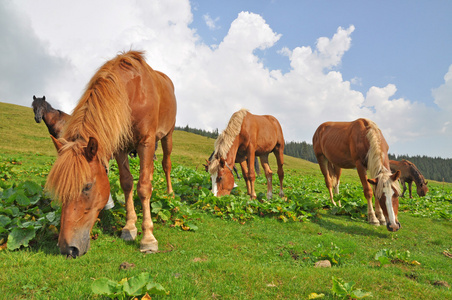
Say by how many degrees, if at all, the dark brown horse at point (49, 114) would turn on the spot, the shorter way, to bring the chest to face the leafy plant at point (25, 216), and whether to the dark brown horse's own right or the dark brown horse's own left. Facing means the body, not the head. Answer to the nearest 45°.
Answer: approximately 45° to the dark brown horse's own left

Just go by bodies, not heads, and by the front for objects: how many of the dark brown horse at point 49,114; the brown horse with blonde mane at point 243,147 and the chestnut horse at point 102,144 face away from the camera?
0

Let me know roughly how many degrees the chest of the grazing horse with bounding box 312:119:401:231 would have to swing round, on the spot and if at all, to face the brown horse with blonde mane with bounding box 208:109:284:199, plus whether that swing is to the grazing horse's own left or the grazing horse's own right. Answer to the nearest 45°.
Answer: approximately 135° to the grazing horse's own right

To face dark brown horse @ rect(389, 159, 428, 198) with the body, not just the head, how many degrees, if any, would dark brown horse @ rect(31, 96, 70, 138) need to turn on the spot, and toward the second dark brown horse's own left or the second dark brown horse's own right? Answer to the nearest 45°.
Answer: approximately 135° to the second dark brown horse's own left

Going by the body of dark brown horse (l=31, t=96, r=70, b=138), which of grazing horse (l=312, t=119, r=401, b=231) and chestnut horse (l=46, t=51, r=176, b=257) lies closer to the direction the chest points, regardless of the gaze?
the chestnut horse

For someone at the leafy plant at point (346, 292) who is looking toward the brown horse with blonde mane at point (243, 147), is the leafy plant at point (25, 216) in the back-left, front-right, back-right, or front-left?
front-left

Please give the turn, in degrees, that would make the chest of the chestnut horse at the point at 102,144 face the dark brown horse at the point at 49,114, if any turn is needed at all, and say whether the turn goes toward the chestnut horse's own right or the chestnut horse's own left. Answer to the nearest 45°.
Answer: approximately 135° to the chestnut horse's own right

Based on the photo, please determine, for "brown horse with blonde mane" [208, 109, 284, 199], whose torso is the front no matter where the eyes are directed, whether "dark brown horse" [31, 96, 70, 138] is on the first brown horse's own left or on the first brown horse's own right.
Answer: on the first brown horse's own right

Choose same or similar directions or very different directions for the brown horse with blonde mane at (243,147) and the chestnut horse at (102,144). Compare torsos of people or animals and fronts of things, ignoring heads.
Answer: same or similar directions

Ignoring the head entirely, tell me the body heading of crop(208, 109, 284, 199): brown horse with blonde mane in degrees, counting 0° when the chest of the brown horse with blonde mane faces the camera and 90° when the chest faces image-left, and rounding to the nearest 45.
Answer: approximately 45°

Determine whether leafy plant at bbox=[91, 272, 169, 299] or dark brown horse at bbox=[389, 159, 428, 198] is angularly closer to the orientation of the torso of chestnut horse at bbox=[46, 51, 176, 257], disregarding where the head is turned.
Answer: the leafy plant

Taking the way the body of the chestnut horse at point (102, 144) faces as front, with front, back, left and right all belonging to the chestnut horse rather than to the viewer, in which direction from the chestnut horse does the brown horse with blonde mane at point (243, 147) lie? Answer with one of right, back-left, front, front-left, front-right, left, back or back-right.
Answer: back

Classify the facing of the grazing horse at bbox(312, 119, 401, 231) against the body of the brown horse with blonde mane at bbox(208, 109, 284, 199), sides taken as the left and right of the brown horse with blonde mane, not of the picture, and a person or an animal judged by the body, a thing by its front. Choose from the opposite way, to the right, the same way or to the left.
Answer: to the left

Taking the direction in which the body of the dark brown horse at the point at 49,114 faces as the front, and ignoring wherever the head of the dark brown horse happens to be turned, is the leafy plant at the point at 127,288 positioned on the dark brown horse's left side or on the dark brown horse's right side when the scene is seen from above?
on the dark brown horse's left side

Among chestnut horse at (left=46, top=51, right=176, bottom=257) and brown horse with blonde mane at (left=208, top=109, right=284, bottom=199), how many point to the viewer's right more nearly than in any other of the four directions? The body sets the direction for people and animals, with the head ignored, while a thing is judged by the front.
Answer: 0

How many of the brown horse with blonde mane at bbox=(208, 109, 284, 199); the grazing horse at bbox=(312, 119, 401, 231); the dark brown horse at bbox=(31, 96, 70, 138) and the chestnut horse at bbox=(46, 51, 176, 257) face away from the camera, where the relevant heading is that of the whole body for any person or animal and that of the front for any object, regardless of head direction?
0

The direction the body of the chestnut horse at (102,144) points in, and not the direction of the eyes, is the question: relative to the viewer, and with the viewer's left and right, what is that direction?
facing the viewer and to the left of the viewer

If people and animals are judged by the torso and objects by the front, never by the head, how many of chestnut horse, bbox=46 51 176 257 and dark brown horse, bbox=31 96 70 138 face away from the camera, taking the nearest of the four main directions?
0
